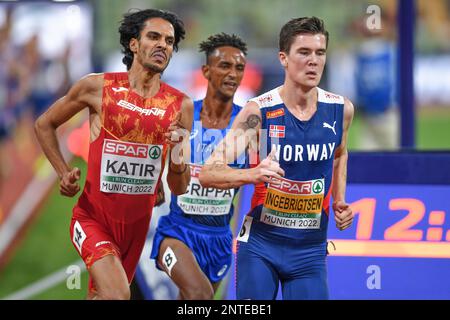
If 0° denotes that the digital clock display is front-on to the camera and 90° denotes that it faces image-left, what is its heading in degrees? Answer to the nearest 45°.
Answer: approximately 0°

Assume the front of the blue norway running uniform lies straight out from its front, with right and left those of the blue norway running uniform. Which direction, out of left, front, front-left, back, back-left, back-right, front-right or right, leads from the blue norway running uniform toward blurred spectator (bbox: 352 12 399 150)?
back

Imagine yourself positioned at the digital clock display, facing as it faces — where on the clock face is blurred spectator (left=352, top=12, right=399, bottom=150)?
The blurred spectator is roughly at 6 o'clock from the digital clock display.

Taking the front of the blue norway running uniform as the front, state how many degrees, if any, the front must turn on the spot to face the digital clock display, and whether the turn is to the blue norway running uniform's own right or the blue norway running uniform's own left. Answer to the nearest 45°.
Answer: approximately 135° to the blue norway running uniform's own left

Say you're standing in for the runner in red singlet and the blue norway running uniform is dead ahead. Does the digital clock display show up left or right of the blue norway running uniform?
left

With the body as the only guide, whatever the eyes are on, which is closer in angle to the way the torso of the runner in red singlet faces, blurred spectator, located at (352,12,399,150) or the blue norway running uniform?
the blue norway running uniform

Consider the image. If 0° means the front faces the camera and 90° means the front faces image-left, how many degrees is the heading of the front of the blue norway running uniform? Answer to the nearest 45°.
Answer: approximately 0°

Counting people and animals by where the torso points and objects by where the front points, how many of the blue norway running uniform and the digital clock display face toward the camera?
2
